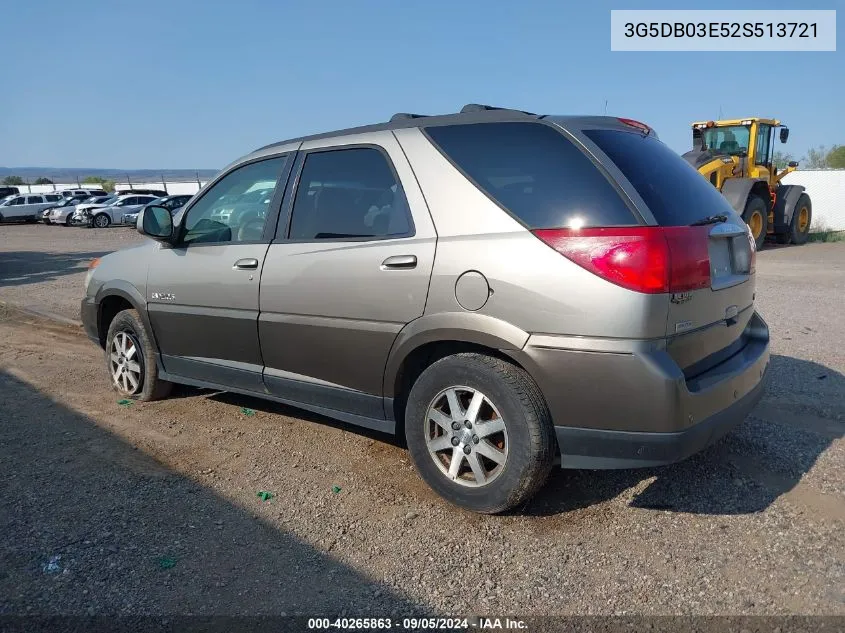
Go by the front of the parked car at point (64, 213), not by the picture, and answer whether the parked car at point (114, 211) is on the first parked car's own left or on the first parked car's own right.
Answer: on the first parked car's own left

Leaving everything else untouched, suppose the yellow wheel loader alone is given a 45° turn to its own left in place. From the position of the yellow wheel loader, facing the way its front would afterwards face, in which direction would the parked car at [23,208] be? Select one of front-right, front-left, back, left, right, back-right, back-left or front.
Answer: right

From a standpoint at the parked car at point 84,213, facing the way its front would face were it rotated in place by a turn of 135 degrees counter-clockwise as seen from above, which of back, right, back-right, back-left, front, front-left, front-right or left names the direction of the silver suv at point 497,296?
right

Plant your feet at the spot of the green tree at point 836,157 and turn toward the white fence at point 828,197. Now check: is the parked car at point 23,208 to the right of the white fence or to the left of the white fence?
right

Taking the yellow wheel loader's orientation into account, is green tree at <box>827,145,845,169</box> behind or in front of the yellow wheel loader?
behind

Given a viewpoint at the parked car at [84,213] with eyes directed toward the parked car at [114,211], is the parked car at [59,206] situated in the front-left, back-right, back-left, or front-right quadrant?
back-left

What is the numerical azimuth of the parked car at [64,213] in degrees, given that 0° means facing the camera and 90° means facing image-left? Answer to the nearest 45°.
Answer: approximately 45°

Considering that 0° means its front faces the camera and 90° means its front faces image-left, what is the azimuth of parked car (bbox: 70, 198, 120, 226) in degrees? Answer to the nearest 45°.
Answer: approximately 45°

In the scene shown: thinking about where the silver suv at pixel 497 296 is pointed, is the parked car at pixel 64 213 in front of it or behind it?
in front

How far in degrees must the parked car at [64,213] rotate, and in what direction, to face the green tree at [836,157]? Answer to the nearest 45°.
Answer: approximately 135° to its left

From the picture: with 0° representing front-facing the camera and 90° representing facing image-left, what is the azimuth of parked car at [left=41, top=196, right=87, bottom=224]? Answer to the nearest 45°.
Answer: approximately 45°

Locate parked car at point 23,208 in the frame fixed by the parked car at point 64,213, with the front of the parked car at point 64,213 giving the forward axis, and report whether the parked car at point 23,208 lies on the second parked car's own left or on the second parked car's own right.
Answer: on the second parked car's own right

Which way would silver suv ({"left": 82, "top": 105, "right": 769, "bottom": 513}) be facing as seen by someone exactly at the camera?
facing away from the viewer and to the left of the viewer

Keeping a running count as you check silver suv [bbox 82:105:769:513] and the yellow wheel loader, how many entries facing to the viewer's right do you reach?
0
